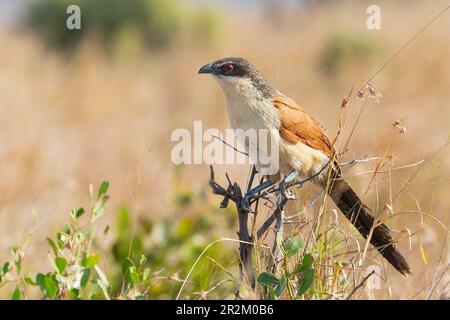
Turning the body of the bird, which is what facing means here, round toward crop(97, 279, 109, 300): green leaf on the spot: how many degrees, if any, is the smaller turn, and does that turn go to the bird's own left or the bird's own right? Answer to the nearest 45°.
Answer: approximately 45° to the bird's own left

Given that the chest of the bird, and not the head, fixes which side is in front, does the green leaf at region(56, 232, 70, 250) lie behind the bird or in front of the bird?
in front

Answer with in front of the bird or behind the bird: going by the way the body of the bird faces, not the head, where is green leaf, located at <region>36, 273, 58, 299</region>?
in front

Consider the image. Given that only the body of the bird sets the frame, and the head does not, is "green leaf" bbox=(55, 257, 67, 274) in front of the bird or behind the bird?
in front

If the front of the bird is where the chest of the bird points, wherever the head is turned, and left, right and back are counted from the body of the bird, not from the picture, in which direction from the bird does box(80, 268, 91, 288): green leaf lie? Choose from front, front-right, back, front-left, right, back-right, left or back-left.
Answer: front-left

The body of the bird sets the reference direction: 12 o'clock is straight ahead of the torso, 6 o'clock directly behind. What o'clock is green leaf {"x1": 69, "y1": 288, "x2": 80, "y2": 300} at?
The green leaf is roughly at 11 o'clock from the bird.

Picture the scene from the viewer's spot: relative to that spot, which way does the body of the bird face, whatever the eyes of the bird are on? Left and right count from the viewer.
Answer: facing to the left of the viewer

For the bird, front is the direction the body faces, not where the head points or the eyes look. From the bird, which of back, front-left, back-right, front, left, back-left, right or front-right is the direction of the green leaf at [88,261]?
front-left

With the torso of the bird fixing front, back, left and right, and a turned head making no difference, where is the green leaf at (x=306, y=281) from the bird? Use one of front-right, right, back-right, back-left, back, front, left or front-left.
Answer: left

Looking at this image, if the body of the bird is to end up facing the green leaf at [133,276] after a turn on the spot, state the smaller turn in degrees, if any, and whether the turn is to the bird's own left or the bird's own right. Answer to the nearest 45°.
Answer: approximately 45° to the bird's own left
